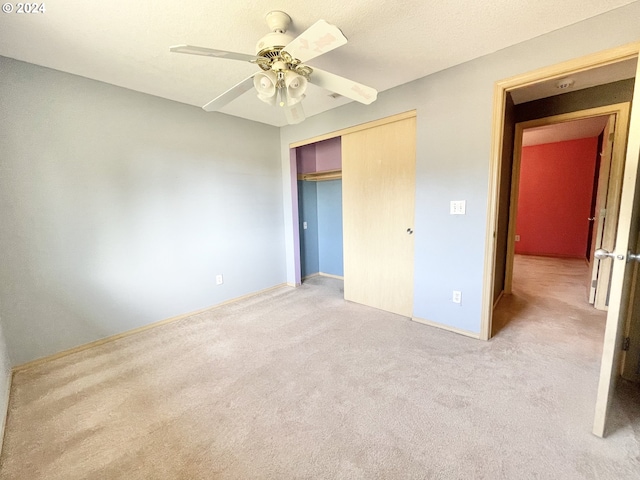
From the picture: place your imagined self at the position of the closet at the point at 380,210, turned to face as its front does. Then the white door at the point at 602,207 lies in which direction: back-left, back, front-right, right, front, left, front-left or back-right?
back-left

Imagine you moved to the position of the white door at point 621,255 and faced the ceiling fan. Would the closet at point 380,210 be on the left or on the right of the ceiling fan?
right

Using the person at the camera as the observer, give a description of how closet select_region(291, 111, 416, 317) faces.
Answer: facing the viewer and to the left of the viewer

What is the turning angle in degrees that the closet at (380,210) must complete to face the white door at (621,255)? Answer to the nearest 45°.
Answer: approximately 90° to its left

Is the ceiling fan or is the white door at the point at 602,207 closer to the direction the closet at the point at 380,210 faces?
the ceiling fan

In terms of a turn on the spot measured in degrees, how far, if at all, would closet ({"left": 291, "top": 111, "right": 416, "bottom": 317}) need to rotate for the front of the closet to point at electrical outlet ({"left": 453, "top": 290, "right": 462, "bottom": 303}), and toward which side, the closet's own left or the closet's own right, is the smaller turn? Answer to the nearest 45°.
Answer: approximately 90° to the closet's own left

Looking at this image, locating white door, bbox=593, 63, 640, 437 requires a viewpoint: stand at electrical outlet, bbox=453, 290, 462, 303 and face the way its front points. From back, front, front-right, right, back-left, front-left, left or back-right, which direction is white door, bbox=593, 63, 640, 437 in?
front-left

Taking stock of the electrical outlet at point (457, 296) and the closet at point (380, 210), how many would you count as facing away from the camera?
0

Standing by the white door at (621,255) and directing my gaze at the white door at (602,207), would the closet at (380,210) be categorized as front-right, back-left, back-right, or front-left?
front-left

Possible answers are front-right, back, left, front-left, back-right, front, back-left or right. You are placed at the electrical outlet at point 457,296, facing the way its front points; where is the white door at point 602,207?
back-left

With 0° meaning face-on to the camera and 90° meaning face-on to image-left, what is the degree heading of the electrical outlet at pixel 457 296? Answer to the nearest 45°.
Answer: approximately 0°

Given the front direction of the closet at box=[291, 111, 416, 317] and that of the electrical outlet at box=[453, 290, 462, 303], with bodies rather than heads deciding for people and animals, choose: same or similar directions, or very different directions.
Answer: same or similar directions

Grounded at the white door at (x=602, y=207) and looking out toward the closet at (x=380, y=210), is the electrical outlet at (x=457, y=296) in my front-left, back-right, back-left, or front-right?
front-left
